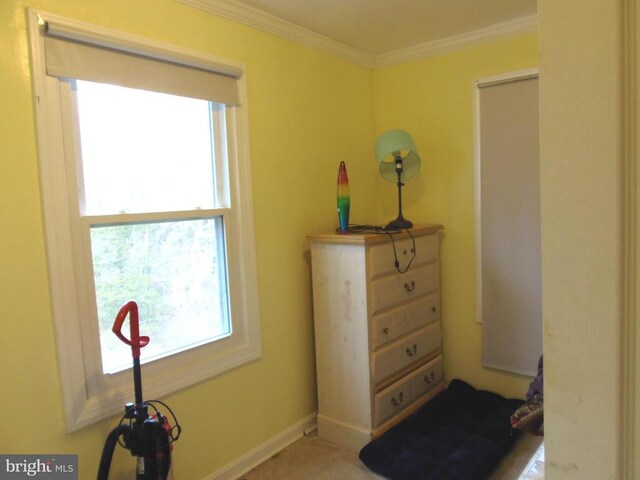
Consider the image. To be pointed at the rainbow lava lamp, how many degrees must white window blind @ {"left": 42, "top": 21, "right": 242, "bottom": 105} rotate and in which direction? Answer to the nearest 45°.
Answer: approximately 45° to its left

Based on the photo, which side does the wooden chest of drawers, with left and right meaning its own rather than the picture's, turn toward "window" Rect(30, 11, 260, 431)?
right

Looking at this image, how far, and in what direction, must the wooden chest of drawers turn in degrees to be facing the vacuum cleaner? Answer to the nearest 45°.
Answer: approximately 90° to its right

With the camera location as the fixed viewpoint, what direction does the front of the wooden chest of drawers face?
facing the viewer and to the right of the viewer

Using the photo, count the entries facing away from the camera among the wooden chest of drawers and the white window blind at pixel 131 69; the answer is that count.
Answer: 0
